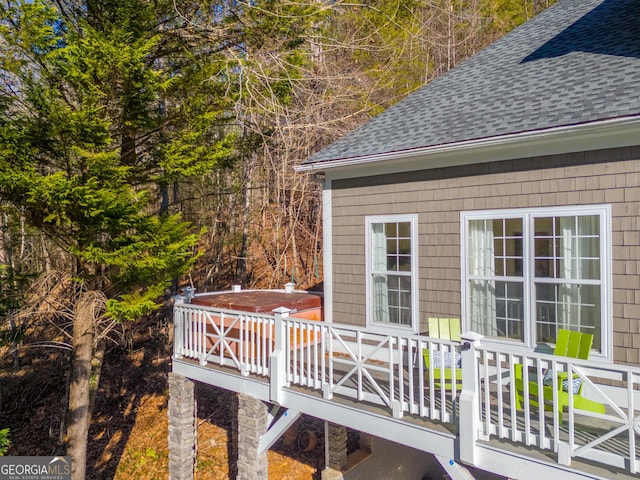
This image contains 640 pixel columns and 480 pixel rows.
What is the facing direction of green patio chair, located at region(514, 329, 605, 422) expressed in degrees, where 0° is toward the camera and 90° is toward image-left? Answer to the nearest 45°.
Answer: approximately 45°
